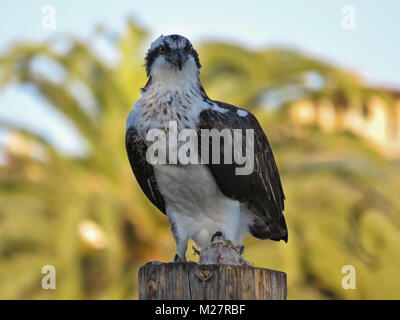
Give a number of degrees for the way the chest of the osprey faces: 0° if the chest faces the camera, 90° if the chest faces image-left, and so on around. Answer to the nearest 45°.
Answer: approximately 45°
